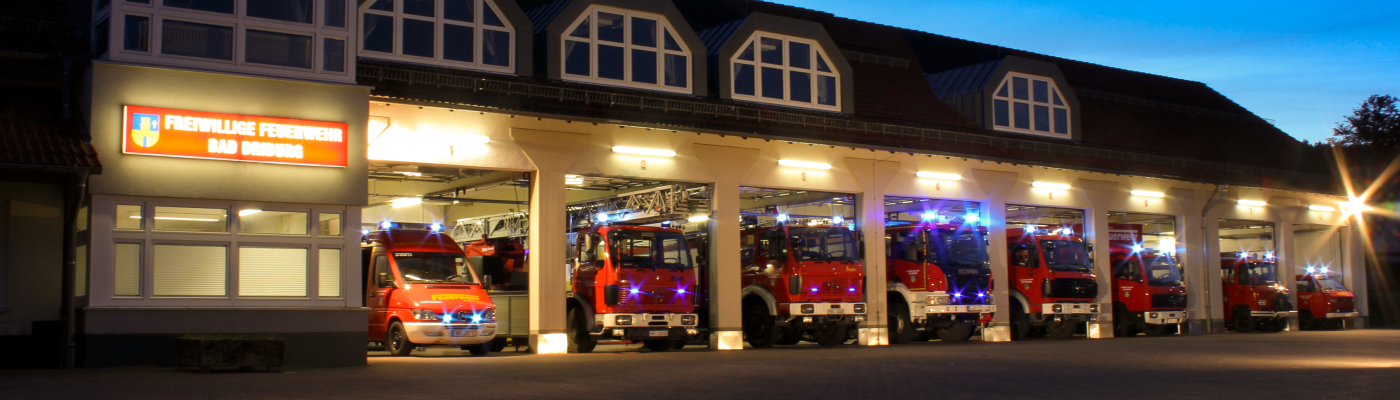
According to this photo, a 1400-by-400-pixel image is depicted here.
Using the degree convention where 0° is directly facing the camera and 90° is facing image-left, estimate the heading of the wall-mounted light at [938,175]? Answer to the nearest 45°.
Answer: approximately 315°

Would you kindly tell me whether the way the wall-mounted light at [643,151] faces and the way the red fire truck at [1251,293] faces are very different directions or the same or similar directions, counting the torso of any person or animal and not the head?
same or similar directions

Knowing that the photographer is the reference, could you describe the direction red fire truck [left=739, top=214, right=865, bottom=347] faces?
facing the viewer and to the right of the viewer

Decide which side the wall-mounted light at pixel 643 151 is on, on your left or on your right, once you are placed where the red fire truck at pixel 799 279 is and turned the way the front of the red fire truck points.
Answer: on your right

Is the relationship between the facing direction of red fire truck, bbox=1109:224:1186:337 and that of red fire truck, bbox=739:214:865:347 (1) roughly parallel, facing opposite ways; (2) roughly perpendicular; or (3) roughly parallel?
roughly parallel

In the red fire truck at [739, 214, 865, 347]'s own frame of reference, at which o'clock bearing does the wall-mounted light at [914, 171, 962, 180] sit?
The wall-mounted light is roughly at 9 o'clock from the red fire truck.

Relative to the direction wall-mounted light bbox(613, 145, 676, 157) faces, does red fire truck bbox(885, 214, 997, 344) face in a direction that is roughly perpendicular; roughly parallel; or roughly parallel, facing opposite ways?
roughly parallel

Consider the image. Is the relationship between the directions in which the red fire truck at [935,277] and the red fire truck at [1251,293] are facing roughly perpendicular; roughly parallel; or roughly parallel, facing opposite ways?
roughly parallel

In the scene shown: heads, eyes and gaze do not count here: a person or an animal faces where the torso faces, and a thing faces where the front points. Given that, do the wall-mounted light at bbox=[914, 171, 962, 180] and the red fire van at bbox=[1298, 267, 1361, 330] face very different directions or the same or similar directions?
same or similar directions

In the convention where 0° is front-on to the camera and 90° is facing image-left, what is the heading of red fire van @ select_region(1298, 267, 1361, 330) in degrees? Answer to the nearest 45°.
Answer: approximately 315°

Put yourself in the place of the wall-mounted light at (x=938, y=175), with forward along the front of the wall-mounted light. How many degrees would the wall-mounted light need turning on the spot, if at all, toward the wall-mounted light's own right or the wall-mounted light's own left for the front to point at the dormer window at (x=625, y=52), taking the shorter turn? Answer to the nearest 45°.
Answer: approximately 90° to the wall-mounted light's own right

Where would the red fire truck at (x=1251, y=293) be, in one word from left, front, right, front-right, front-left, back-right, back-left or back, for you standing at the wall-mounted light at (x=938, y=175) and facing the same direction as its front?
left

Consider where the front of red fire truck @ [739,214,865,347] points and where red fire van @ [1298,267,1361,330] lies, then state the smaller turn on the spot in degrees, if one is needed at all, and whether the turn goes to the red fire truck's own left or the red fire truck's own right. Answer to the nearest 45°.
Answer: approximately 90° to the red fire truck's own left

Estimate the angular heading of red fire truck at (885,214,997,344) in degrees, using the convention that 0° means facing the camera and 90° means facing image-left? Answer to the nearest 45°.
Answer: approximately 315°

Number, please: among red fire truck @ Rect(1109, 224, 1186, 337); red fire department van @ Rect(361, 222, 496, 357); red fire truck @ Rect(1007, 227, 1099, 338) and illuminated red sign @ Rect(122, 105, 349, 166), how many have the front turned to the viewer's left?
0

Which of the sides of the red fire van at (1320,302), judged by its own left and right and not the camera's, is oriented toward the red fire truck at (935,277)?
right

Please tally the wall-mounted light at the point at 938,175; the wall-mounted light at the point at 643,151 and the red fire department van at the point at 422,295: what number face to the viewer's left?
0

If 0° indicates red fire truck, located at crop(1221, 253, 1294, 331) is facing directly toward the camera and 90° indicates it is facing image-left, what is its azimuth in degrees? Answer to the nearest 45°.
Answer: approximately 315°
